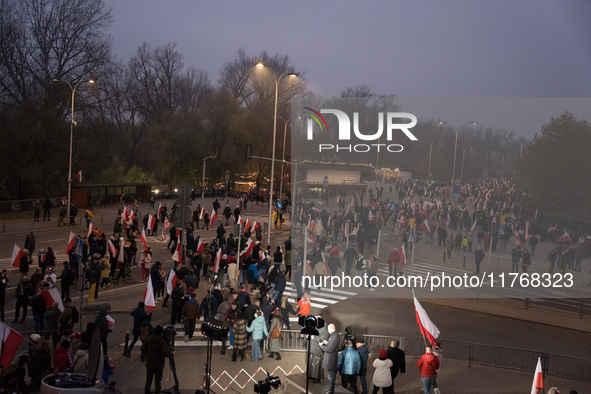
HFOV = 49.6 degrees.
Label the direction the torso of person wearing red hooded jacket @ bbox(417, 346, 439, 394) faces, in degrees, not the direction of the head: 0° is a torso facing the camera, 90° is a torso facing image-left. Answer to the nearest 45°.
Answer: approximately 180°

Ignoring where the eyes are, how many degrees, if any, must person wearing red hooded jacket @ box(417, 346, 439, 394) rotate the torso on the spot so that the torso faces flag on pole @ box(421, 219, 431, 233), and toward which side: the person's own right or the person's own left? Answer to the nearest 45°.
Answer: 0° — they already face it

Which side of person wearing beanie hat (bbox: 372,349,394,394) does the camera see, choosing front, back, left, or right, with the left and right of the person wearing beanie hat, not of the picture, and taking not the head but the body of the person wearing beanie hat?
back

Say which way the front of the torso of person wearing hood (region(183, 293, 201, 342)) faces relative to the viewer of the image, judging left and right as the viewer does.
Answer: facing away from the viewer

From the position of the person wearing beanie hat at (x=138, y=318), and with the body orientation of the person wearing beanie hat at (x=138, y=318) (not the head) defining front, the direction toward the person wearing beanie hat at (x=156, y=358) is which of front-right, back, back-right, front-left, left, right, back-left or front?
back-right

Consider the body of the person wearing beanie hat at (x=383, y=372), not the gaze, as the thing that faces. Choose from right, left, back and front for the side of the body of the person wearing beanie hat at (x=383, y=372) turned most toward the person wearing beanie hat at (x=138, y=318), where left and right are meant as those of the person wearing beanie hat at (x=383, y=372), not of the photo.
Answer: left

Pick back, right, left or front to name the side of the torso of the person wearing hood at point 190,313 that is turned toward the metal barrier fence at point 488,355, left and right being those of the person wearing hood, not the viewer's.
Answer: right

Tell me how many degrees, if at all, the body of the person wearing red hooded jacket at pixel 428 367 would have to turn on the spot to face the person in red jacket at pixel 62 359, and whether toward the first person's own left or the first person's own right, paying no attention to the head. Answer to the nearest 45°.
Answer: approximately 90° to the first person's own left
